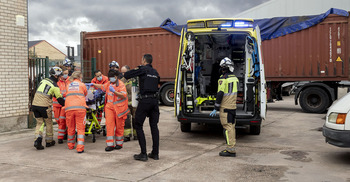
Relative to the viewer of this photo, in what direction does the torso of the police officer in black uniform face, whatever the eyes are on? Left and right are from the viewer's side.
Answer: facing away from the viewer and to the left of the viewer

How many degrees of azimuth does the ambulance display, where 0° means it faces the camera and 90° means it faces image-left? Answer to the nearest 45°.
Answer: approximately 180°

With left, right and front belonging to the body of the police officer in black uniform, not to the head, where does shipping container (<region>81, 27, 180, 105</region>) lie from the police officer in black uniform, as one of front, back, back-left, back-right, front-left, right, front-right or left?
front-right

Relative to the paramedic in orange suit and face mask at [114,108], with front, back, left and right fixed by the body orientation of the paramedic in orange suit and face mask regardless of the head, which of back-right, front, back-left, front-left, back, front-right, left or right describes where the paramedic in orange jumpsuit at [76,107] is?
front-right

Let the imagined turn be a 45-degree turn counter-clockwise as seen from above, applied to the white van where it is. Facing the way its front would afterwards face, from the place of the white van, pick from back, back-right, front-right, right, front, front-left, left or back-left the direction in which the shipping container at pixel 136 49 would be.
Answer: back-right

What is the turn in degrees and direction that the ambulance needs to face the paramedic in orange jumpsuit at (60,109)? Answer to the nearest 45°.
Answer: approximately 90° to its left

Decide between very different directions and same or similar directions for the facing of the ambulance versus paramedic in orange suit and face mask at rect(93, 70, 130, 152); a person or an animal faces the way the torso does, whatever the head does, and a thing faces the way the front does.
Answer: very different directions

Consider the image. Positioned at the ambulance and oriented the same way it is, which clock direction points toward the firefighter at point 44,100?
The firefighter is roughly at 8 o'clock from the ambulance.

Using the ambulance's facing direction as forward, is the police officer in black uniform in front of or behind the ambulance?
behind

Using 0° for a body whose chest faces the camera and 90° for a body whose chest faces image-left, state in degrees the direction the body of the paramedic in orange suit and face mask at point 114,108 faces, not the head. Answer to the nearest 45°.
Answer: approximately 45°

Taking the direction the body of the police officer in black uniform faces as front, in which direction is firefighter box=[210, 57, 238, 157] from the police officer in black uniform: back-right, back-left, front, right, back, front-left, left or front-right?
back-right

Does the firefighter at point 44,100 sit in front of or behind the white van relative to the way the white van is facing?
in front

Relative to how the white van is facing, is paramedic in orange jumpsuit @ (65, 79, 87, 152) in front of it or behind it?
in front

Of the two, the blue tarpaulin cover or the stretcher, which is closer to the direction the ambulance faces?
the blue tarpaulin cover

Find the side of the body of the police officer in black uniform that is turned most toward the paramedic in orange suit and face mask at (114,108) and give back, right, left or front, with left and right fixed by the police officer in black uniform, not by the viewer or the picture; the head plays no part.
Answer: front
